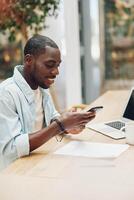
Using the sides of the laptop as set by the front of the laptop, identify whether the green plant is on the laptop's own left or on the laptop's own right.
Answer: on the laptop's own right

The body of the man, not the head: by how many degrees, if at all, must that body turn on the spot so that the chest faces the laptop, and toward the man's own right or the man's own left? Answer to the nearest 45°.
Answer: approximately 90° to the man's own left

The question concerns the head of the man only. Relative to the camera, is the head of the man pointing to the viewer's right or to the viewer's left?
to the viewer's right

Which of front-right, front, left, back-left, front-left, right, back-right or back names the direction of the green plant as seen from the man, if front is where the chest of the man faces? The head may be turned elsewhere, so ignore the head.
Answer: back-left

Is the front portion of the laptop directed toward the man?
yes

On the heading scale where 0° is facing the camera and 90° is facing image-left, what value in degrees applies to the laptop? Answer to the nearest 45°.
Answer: approximately 45°
